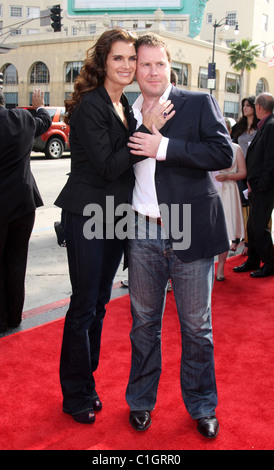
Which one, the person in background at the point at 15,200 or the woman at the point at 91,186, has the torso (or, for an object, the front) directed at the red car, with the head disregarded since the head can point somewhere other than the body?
the person in background

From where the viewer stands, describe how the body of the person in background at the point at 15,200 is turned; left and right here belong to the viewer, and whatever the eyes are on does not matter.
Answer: facing away from the viewer

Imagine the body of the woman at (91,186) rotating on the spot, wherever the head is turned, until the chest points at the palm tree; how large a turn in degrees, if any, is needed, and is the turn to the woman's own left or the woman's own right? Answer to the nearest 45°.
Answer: approximately 135° to the woman's own left

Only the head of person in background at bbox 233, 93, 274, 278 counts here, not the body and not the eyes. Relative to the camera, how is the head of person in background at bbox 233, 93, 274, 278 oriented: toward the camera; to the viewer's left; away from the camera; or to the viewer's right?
to the viewer's left

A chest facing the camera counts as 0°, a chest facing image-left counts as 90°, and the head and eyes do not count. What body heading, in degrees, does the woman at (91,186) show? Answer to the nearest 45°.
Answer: approximately 315°

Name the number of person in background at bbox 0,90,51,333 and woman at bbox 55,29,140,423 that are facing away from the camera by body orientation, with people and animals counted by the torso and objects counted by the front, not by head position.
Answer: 1

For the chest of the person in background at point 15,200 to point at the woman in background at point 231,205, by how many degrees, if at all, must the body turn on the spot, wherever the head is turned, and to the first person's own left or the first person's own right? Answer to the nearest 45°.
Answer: approximately 45° to the first person's own right

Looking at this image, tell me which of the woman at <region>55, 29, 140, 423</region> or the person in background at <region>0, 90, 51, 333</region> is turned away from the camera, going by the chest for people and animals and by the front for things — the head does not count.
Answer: the person in background
